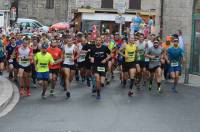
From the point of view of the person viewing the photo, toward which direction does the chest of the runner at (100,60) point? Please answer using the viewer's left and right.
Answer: facing the viewer

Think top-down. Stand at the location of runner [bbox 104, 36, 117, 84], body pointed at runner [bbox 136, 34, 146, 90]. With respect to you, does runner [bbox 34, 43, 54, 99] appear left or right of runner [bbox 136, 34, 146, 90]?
right

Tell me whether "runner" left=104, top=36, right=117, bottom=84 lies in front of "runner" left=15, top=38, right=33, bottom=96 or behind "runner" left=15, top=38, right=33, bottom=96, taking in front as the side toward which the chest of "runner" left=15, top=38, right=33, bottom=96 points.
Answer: behind

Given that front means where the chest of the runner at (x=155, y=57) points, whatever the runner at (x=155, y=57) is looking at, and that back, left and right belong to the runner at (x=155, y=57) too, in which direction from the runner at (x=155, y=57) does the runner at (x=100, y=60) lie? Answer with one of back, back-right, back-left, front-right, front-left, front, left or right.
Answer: front-right

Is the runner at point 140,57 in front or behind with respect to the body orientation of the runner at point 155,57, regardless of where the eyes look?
behind

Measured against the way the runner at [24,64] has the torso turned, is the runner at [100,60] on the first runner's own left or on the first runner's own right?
on the first runner's own left

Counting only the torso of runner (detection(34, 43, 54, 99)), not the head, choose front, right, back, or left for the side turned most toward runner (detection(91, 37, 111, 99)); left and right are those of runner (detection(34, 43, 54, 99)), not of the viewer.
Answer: left

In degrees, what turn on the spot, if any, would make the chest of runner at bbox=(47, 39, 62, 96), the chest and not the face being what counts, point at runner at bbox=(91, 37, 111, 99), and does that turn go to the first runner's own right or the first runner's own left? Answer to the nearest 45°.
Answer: approximately 90° to the first runner's own left

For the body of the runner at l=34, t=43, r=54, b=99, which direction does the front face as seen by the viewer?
toward the camera

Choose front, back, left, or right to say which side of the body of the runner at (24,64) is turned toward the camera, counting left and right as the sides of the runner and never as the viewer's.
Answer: front

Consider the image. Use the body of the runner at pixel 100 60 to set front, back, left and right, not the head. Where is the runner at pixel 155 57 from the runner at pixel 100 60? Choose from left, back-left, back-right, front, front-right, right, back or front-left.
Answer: back-left
